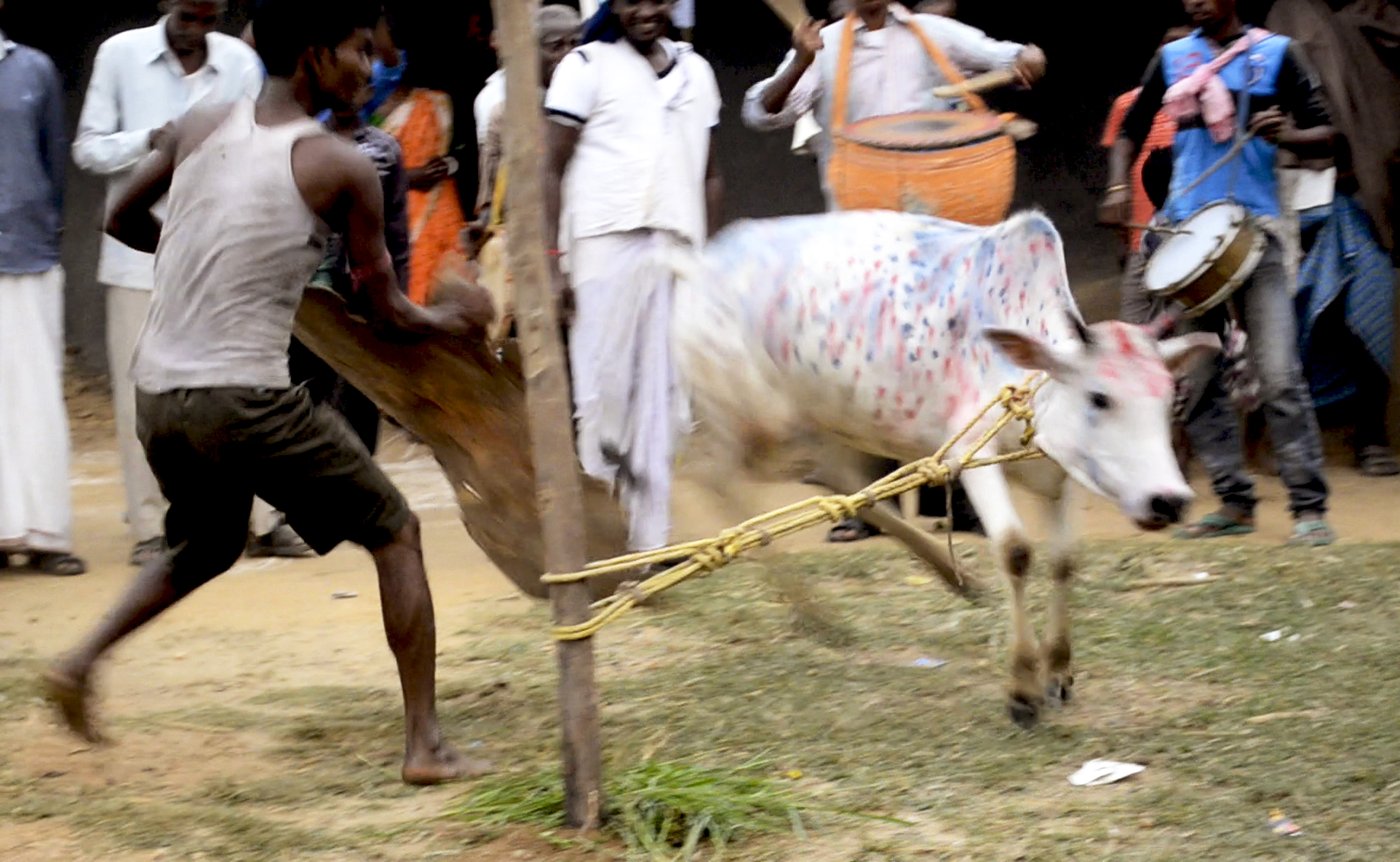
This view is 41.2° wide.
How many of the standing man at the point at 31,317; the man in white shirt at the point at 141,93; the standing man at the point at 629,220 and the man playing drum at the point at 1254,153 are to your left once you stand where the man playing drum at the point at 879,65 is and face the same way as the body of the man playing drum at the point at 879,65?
1

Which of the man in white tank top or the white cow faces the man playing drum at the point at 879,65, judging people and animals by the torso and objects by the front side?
the man in white tank top

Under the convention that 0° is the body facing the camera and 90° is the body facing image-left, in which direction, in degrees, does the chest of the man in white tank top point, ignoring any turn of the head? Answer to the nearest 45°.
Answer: approximately 225°

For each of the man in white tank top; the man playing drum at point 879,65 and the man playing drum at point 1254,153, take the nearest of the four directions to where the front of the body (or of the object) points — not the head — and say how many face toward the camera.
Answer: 2

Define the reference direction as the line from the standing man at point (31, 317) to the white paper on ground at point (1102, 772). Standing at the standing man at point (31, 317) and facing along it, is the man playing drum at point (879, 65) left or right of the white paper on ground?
left

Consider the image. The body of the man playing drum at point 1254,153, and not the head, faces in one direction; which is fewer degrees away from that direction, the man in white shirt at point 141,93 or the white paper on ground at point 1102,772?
the white paper on ground

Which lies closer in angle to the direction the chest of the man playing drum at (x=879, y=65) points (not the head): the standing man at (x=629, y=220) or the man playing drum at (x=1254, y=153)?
the standing man

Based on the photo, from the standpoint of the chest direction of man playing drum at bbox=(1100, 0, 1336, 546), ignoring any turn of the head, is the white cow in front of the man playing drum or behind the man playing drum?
in front

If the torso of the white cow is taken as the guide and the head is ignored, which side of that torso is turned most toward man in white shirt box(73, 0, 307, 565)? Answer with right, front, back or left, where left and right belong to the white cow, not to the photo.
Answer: back

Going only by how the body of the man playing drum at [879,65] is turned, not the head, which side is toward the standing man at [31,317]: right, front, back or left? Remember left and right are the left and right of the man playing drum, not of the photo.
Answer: right

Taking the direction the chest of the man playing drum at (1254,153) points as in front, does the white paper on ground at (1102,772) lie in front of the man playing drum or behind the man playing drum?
in front

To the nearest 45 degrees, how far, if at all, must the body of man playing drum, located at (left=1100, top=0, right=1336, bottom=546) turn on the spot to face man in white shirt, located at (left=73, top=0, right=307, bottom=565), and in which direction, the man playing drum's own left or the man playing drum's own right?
approximately 90° to the man playing drum's own right

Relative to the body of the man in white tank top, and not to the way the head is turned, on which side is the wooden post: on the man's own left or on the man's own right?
on the man's own right

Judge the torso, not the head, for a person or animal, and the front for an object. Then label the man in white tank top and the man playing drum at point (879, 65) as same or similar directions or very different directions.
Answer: very different directions

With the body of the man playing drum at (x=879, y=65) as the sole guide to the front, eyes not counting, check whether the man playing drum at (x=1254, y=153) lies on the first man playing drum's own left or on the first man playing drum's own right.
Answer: on the first man playing drum's own left
